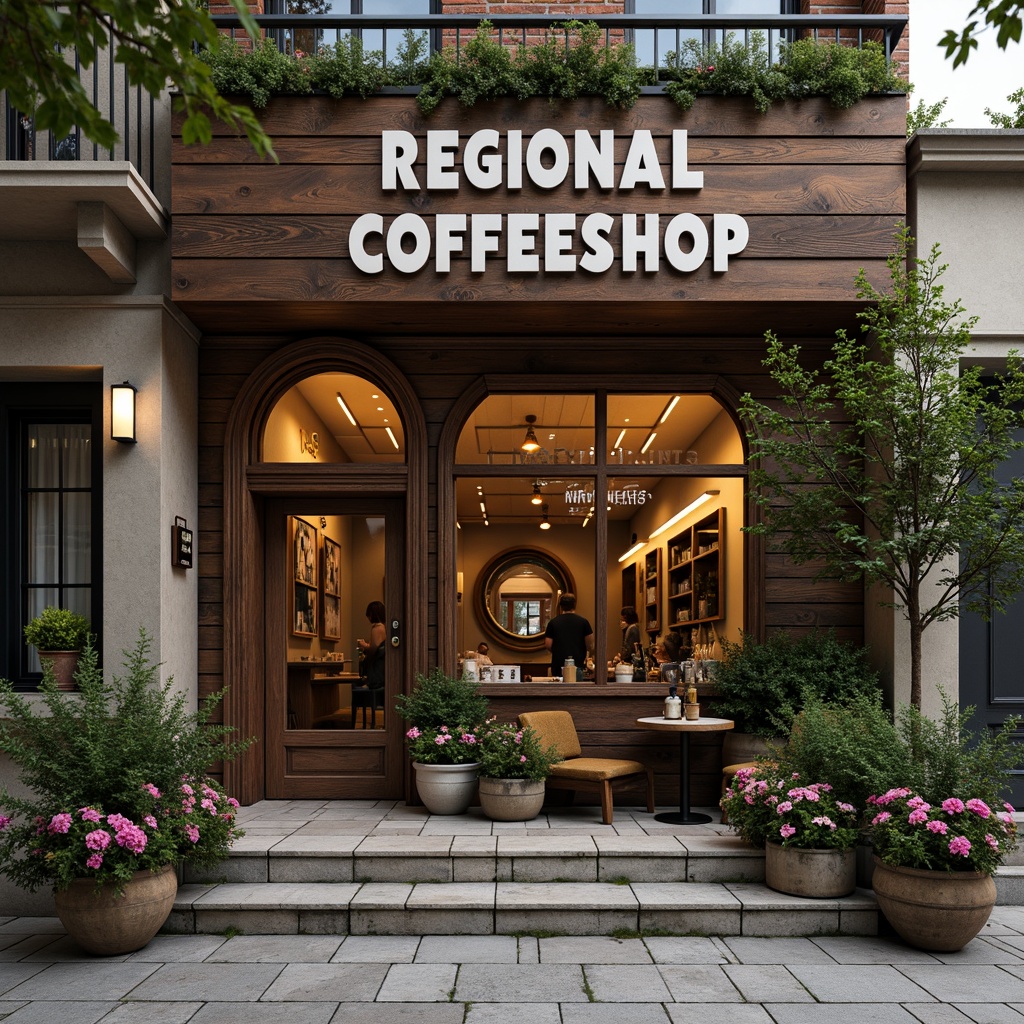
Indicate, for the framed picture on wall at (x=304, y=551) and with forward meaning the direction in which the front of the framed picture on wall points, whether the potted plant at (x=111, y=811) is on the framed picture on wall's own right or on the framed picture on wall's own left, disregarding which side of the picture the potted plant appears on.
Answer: on the framed picture on wall's own right

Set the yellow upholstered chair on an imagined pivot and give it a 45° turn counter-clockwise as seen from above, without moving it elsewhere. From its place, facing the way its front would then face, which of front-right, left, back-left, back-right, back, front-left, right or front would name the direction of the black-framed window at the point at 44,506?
back

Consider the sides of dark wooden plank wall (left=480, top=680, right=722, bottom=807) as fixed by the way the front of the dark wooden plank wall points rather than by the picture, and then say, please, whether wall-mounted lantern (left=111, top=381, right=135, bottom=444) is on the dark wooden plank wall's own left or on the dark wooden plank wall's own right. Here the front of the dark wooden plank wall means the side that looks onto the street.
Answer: on the dark wooden plank wall's own right

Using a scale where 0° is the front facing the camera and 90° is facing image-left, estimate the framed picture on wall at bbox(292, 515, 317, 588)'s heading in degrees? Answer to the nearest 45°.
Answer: approximately 315°

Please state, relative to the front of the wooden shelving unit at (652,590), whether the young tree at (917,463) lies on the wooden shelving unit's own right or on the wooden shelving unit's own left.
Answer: on the wooden shelving unit's own left
